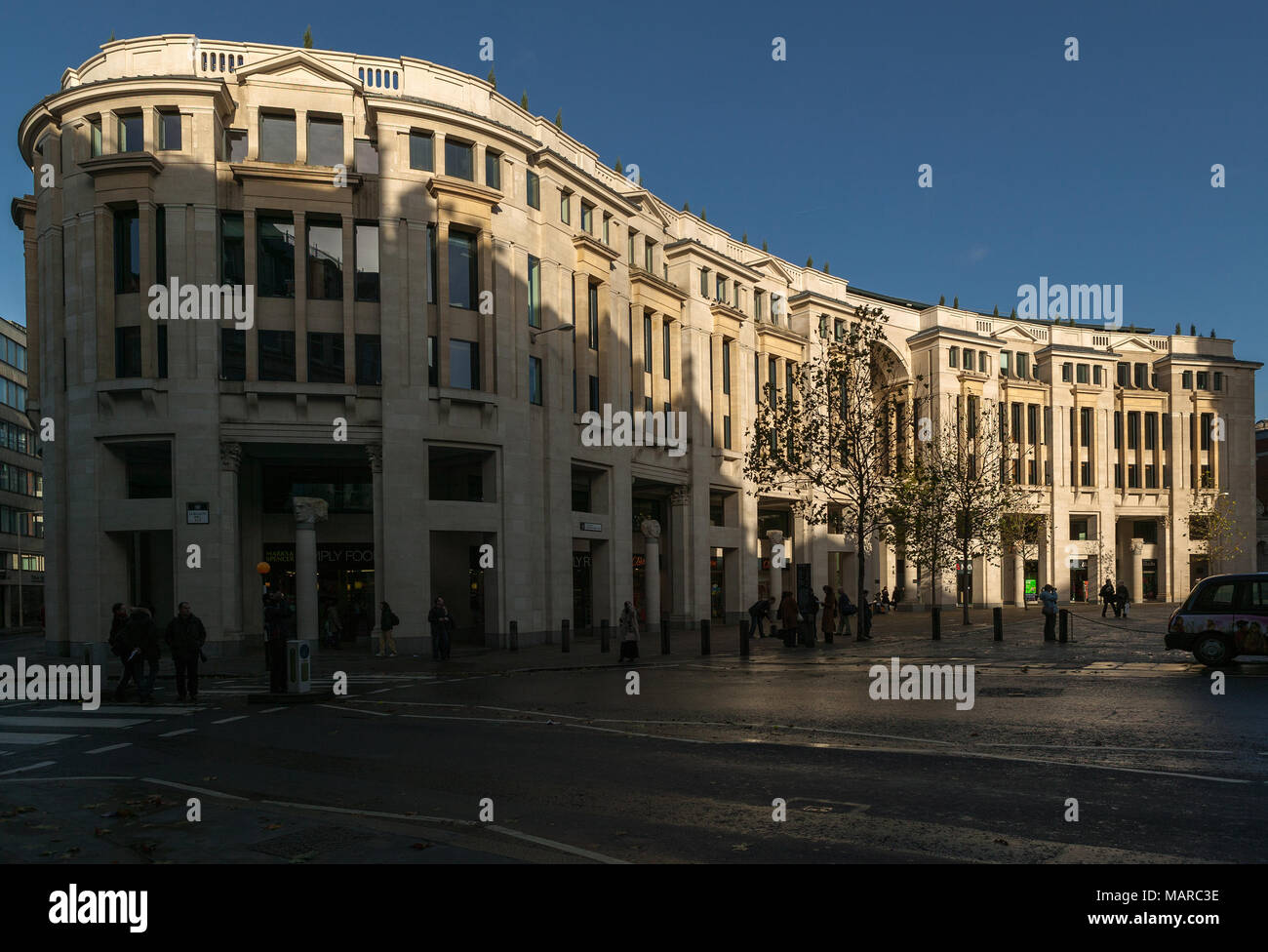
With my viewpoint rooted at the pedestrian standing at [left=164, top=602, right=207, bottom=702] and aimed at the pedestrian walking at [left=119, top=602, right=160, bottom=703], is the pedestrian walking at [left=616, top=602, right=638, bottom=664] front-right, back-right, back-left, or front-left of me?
back-right

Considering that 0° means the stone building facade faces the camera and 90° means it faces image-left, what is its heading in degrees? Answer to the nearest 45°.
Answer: approximately 315°

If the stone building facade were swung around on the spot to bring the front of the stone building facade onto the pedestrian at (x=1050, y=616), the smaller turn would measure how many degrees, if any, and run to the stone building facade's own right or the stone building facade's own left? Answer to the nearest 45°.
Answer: approximately 45° to the stone building facade's own left

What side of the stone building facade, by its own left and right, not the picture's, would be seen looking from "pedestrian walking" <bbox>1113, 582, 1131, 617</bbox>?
left

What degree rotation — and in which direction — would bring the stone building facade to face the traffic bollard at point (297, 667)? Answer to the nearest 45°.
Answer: approximately 45° to its right

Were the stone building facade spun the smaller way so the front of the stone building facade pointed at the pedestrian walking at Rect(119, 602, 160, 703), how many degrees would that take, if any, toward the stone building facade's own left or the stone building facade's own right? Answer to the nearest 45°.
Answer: approximately 45° to the stone building facade's own right

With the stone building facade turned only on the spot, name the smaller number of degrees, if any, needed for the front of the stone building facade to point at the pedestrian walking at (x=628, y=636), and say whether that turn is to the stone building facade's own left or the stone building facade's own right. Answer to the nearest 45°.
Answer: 0° — it already faces them
